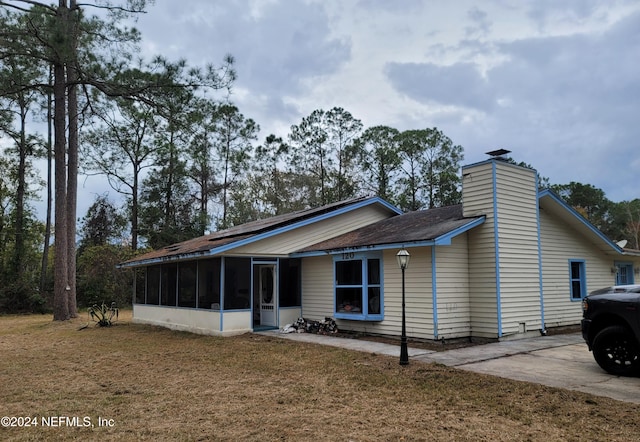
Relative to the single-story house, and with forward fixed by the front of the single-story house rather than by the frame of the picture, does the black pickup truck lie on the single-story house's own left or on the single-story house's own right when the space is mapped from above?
on the single-story house's own left
